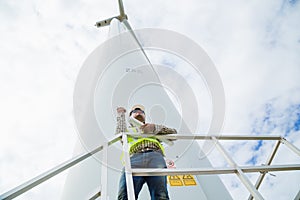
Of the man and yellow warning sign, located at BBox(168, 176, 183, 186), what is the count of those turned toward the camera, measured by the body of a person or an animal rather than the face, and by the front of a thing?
2

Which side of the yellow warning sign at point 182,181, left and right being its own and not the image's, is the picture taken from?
front

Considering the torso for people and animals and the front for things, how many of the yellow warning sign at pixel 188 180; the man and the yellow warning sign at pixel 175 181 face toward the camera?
3

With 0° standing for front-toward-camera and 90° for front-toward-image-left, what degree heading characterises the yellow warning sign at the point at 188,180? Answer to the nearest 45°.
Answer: approximately 0°

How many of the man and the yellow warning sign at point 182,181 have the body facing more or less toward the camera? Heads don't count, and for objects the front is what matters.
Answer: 2

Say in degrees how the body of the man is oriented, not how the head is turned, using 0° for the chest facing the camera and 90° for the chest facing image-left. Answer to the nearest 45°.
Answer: approximately 0°
